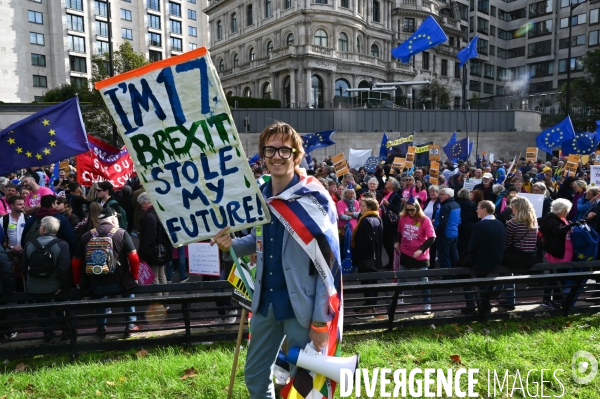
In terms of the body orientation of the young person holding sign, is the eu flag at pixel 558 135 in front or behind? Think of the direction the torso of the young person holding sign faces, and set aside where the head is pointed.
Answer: behind

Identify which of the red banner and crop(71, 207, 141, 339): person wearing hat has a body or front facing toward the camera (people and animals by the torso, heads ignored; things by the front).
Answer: the red banner

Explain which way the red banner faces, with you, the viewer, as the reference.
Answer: facing the viewer

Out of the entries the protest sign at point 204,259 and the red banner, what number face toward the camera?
2

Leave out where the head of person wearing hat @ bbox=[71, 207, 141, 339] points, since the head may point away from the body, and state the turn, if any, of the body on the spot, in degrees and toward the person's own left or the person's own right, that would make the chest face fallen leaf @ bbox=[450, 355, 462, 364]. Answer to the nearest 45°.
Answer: approximately 135° to the person's own right

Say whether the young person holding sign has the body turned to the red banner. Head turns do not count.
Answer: no

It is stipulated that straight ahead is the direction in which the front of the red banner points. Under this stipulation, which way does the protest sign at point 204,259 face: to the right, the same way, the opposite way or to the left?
the same way

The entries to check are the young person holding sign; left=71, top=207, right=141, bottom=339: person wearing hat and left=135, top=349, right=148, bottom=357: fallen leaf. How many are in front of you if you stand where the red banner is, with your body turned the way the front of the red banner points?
3

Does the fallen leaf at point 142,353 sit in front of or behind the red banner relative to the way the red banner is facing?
in front

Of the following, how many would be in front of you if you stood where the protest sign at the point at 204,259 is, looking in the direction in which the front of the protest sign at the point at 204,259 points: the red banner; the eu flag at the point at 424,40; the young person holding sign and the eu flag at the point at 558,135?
1

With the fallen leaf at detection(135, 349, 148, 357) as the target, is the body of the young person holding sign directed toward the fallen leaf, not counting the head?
no

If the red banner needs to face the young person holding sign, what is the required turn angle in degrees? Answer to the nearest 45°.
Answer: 0° — it already faces them

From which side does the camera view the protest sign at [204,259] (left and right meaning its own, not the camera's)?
front

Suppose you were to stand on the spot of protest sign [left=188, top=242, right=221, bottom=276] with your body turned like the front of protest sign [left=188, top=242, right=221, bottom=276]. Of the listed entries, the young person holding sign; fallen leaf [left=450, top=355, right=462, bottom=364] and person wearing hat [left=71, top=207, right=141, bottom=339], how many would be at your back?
0

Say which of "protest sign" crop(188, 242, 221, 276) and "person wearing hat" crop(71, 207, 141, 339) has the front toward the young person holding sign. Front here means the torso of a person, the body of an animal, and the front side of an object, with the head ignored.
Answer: the protest sign

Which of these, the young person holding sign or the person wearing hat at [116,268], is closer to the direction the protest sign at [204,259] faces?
the young person holding sign

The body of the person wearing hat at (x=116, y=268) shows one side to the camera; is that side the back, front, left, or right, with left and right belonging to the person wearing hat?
back

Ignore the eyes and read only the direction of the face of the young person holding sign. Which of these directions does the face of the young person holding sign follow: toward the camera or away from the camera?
toward the camera

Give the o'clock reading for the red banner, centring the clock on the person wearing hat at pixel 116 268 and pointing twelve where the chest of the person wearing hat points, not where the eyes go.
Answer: The red banner is roughly at 12 o'clock from the person wearing hat.
